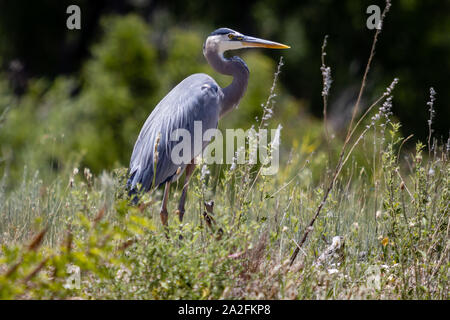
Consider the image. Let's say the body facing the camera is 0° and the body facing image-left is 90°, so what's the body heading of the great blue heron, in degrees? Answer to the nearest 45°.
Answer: approximately 270°
